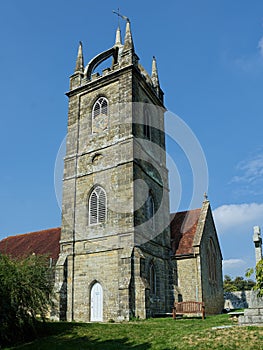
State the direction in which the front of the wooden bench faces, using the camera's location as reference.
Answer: facing the viewer

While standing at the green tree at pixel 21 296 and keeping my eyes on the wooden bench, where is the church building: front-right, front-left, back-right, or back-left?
front-left

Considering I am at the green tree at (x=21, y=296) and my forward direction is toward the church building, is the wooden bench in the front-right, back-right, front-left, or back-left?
front-right

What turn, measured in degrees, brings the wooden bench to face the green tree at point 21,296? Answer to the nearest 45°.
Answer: approximately 45° to its right
